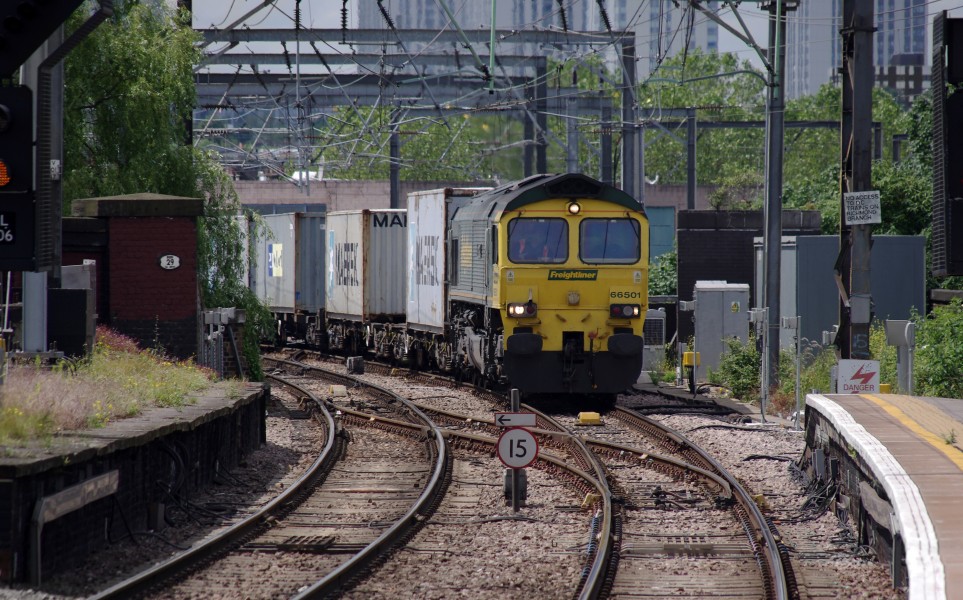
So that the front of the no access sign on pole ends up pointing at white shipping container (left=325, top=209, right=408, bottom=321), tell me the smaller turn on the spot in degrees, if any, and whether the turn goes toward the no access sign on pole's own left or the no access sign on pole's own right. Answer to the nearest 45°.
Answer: approximately 135° to the no access sign on pole's own right

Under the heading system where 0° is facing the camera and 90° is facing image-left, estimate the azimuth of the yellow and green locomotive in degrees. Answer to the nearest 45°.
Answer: approximately 0°

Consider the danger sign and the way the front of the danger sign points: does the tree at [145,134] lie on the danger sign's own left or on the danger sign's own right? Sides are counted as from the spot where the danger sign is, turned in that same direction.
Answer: on the danger sign's own right

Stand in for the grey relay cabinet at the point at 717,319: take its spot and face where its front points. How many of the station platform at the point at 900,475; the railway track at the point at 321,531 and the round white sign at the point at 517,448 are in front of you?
3

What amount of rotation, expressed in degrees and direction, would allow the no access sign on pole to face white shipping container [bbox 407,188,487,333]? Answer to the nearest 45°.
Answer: approximately 135° to its right

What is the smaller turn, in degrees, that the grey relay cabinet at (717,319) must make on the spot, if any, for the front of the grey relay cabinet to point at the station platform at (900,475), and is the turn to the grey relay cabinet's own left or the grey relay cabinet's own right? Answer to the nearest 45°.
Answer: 0° — it already faces it

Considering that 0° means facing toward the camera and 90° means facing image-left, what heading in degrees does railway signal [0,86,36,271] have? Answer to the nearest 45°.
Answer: approximately 0°

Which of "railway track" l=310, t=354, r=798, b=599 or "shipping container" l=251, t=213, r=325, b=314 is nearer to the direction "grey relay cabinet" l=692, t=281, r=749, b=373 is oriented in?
the railway track

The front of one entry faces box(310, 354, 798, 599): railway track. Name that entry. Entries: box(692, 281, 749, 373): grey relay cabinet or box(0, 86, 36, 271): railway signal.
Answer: the grey relay cabinet
